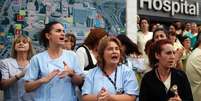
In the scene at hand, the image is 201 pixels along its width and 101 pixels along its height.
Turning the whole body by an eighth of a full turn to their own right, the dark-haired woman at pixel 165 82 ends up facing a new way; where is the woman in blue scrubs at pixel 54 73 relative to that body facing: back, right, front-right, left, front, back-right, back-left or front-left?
right

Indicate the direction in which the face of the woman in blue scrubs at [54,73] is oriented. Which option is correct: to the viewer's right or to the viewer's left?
to the viewer's right

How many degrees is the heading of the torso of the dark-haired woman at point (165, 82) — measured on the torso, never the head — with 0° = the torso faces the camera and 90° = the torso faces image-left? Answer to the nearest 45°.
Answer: approximately 315°

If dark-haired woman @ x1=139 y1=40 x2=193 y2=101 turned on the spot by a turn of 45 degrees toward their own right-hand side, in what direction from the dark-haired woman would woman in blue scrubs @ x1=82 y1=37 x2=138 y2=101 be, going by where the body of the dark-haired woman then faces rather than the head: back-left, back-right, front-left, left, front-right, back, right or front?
right
